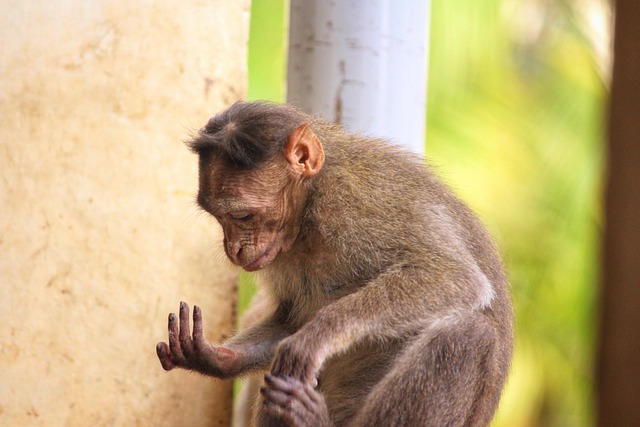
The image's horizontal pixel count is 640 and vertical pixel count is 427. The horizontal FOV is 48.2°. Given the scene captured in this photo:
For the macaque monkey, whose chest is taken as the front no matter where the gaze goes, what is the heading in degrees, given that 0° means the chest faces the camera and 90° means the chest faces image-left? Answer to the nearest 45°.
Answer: approximately 90°
